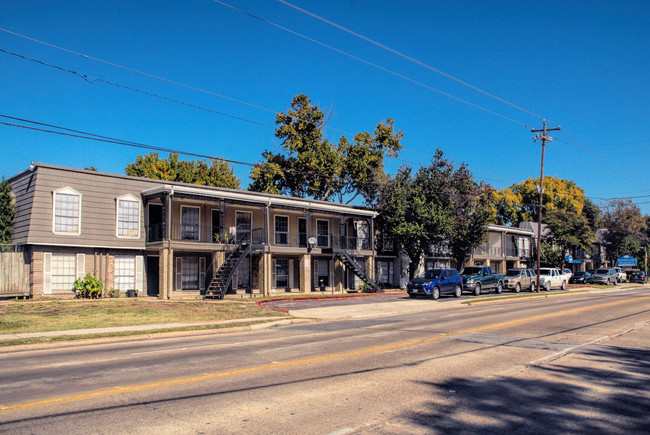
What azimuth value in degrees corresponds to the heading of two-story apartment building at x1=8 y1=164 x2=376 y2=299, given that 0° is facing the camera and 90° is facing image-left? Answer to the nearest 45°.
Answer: approximately 315°

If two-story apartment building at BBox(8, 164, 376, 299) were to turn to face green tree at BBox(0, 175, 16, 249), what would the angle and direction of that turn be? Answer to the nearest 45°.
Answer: approximately 135° to its right

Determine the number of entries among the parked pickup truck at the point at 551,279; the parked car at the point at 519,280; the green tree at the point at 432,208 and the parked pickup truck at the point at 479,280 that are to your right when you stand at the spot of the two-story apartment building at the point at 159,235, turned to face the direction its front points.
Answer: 0

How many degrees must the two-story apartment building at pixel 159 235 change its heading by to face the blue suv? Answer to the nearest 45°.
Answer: approximately 45° to its left

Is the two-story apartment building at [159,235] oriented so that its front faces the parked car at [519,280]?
no

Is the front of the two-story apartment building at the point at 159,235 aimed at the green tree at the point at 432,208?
no

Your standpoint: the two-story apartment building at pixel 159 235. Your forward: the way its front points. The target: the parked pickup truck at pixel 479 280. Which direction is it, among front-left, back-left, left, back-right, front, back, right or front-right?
front-left

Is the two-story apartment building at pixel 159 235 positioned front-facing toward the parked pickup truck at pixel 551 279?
no
